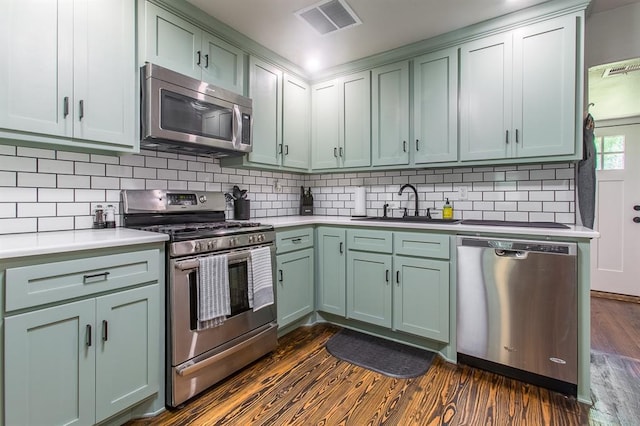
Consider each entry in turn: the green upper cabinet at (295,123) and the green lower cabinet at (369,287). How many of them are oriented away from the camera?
0

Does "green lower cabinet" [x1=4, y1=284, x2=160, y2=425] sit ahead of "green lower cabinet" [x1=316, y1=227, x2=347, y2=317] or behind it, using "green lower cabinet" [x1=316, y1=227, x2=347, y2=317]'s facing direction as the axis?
ahead

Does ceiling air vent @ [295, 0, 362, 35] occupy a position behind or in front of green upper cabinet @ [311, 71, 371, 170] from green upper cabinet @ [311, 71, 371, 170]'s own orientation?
in front

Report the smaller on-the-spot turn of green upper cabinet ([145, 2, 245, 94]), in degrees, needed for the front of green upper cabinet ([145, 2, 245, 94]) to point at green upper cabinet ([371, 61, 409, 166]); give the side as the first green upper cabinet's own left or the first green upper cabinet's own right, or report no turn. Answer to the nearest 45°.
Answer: approximately 45° to the first green upper cabinet's own left

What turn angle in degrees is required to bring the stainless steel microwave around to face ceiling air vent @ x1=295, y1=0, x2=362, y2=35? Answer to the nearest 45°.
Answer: approximately 45° to its left

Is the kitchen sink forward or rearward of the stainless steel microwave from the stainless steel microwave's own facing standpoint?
forward

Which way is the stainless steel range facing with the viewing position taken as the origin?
facing the viewer and to the right of the viewer

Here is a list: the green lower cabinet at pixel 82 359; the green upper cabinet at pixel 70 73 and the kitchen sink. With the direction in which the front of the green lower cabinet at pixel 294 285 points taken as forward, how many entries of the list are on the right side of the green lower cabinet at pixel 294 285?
2
